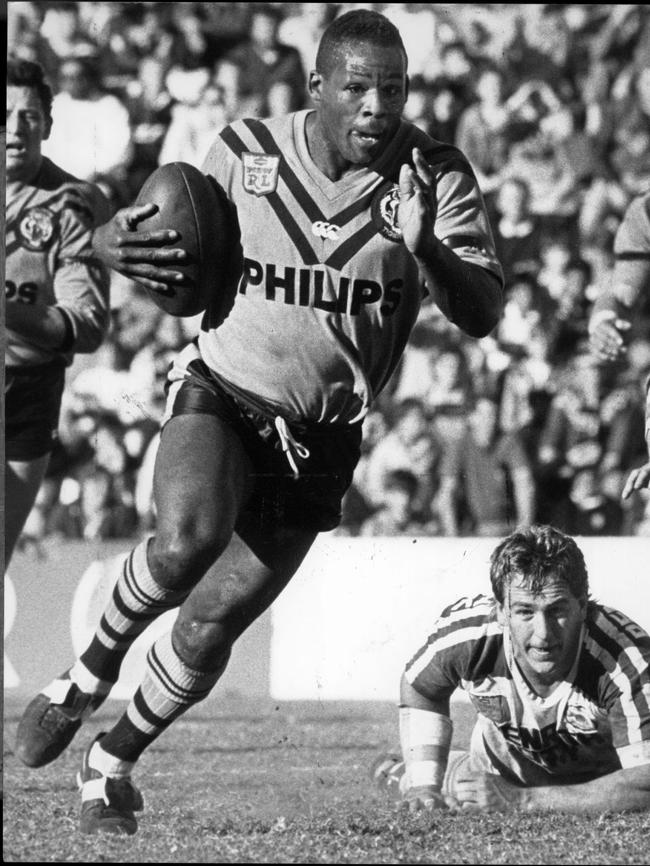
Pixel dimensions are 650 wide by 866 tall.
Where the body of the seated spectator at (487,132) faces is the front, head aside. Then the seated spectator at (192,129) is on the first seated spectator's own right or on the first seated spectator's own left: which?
on the first seated spectator's own right

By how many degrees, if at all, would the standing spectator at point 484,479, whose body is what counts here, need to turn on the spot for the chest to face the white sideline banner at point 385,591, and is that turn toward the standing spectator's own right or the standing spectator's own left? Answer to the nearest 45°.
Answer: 0° — they already face it

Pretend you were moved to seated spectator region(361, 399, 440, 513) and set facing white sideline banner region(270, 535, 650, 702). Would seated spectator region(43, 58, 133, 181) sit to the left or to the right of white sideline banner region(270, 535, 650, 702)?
right

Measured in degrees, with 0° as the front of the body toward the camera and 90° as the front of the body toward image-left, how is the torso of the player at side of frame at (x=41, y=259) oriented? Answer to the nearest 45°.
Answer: approximately 0°

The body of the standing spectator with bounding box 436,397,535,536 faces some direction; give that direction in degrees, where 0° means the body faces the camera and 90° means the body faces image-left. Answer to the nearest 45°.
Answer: approximately 0°
